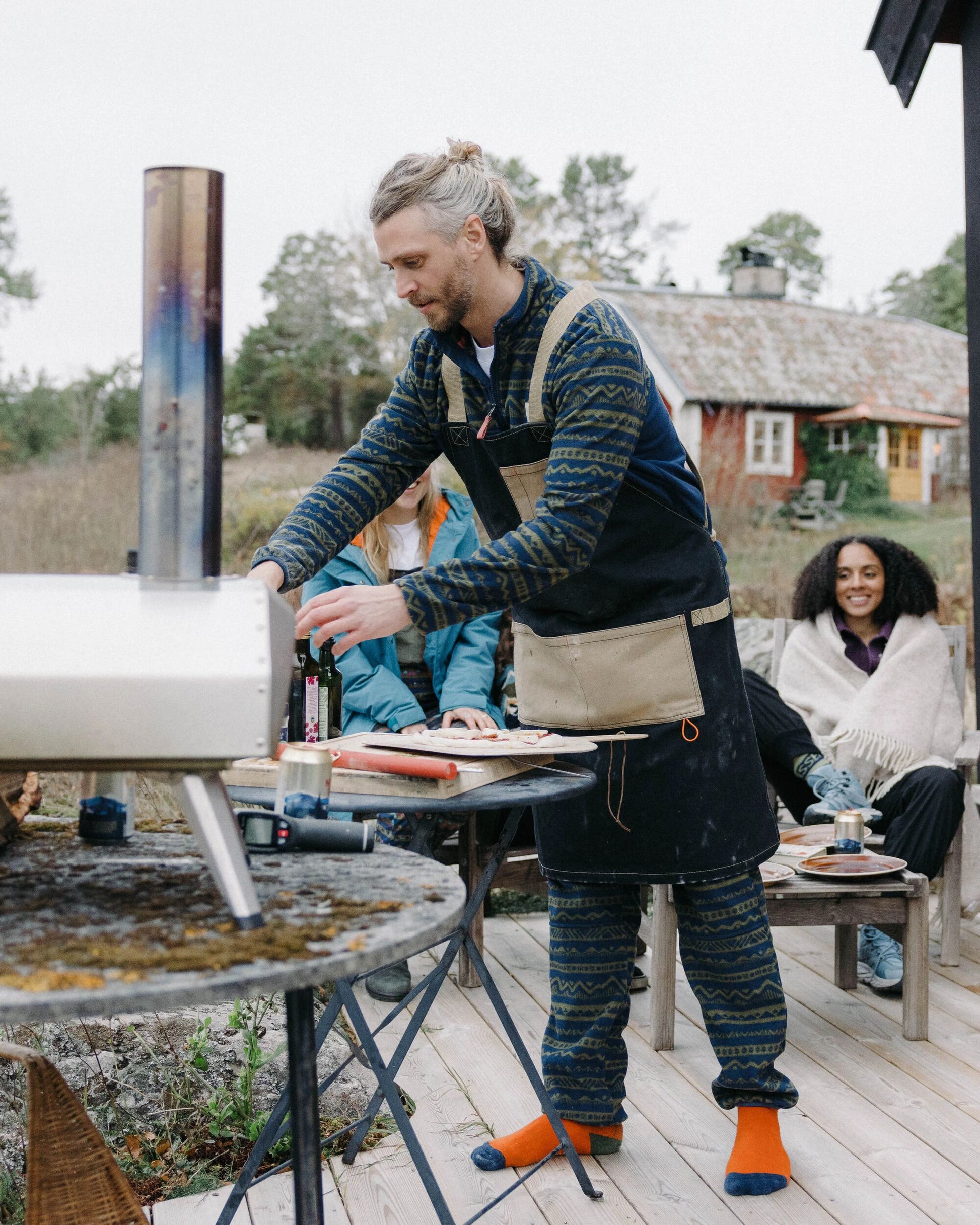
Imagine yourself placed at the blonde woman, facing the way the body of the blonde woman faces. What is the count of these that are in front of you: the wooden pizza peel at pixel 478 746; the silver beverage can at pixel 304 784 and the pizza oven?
3

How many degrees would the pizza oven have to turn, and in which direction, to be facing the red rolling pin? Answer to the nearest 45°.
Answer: approximately 45° to its left

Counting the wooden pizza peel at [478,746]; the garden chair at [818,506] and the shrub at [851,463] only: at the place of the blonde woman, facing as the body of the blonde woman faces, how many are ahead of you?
1

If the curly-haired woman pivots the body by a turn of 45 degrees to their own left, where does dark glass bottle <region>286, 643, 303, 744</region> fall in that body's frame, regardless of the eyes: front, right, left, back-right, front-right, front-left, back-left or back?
right

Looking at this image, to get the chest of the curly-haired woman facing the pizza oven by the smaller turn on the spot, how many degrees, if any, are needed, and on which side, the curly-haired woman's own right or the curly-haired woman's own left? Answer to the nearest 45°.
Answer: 0° — they already face it

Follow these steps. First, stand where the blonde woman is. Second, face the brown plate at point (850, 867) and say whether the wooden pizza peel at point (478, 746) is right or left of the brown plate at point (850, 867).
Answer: right

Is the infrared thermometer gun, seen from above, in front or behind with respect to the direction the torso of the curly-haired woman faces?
in front

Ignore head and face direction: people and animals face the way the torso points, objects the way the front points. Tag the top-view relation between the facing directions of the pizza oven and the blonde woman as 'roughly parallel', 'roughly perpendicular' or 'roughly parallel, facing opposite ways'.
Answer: roughly perpendicular

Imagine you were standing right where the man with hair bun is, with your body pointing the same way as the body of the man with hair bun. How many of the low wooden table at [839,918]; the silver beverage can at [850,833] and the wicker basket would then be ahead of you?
1

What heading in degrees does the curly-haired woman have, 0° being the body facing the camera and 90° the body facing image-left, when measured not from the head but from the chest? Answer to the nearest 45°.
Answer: approximately 0°

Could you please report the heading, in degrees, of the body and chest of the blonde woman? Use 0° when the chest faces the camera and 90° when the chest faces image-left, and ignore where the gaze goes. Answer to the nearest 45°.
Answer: approximately 0°

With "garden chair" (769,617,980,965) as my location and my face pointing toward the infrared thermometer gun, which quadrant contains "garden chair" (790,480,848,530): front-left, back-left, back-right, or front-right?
back-right

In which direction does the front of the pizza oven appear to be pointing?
to the viewer's right

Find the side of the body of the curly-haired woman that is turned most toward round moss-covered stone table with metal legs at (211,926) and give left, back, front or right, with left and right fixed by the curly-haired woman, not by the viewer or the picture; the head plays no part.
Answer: front

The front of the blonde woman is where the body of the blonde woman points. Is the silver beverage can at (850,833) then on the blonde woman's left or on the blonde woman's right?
on the blonde woman's left
